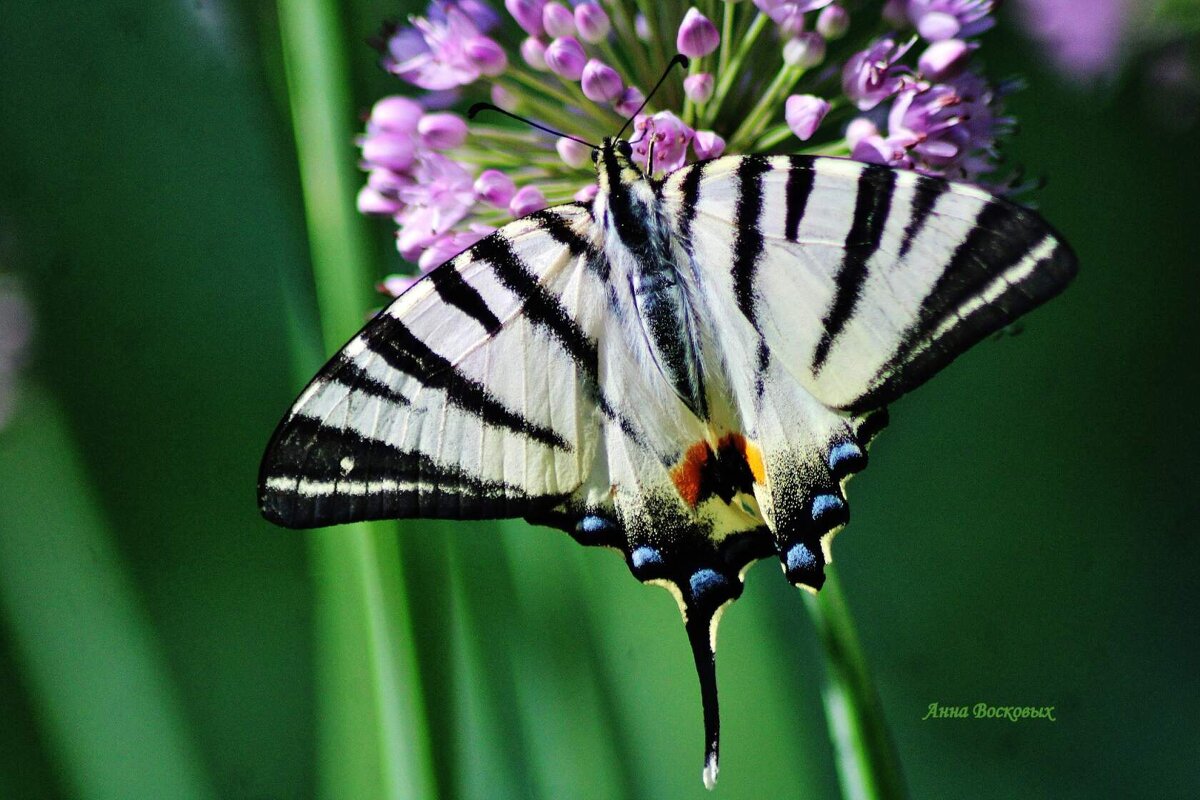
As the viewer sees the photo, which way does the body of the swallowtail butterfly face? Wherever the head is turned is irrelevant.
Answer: away from the camera
